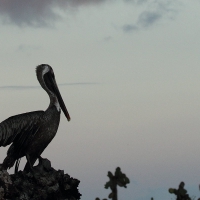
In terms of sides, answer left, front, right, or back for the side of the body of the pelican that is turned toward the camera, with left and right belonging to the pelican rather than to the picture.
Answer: right
